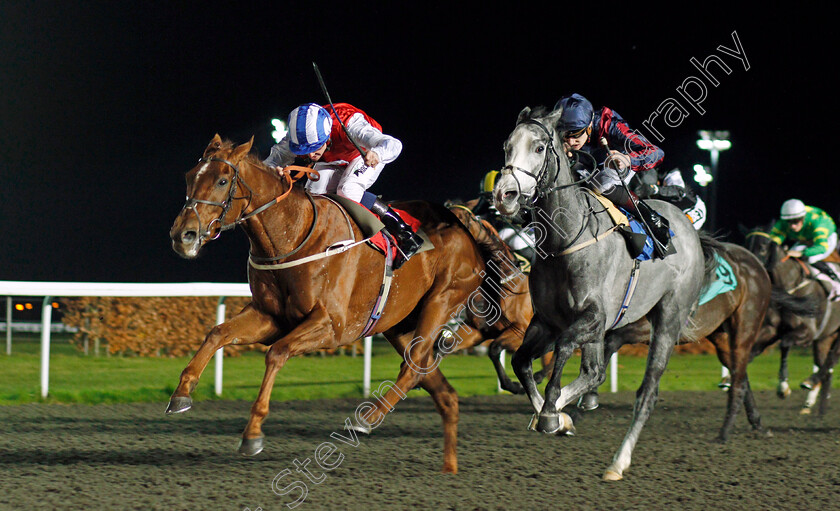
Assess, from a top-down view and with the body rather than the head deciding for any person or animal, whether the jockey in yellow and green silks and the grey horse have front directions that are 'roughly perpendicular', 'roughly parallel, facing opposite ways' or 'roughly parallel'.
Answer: roughly parallel

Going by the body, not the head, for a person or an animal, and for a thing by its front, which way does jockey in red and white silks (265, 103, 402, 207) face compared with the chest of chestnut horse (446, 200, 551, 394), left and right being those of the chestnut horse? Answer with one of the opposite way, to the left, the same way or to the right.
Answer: the same way

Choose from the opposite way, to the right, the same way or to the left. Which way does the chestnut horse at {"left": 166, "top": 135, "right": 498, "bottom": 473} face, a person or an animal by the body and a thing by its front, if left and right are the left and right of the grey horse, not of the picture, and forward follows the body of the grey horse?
the same way

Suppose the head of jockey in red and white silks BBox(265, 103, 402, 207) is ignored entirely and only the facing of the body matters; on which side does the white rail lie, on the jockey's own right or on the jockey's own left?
on the jockey's own right

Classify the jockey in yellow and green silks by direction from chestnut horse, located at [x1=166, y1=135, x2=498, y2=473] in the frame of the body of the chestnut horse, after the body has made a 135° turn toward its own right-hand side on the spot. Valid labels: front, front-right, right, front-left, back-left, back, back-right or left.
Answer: front-right

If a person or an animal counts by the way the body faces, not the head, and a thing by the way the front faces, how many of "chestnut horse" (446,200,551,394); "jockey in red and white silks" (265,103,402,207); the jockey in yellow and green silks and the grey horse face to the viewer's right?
0

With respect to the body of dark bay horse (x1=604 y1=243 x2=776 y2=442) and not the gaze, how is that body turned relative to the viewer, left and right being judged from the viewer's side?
facing to the left of the viewer

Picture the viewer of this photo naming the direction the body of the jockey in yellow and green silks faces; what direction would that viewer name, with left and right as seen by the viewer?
facing the viewer and to the left of the viewer

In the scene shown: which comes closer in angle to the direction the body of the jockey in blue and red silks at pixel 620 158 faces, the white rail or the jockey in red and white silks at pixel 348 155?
the jockey in red and white silks

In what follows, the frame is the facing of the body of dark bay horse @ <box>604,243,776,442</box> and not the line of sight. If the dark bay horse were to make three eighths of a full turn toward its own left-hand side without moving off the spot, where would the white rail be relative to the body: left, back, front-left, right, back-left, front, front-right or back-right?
back-right
